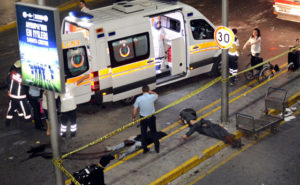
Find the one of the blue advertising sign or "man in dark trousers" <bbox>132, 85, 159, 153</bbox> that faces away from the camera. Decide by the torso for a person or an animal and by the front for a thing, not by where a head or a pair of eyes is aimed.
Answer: the man in dark trousers

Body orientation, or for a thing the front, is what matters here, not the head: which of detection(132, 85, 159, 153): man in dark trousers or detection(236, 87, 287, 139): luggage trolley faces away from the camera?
the man in dark trousers

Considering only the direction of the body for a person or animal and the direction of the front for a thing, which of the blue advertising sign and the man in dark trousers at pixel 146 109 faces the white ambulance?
the man in dark trousers

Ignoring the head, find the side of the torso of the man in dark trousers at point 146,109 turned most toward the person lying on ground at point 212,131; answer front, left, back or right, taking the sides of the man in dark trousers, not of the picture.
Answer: right

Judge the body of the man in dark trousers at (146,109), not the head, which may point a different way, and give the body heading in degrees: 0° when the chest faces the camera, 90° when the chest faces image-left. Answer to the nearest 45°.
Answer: approximately 180°

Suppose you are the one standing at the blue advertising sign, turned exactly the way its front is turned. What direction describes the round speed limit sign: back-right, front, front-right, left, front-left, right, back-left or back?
back

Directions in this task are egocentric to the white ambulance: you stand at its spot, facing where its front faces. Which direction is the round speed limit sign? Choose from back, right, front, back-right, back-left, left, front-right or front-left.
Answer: right

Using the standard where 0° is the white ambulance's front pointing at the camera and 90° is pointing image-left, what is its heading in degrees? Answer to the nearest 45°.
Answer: approximately 225°

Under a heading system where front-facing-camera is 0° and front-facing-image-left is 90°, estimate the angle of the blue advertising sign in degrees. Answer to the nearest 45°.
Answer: approximately 45°
